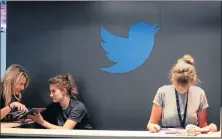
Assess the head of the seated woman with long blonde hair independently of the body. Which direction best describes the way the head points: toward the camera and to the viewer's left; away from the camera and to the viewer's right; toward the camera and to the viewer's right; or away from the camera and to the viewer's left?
toward the camera and to the viewer's right

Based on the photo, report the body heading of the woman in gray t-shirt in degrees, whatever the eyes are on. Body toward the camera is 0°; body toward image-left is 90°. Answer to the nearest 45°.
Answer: approximately 0°

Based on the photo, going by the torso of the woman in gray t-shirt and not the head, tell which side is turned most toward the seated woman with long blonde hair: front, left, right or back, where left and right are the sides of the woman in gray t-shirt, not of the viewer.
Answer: right
